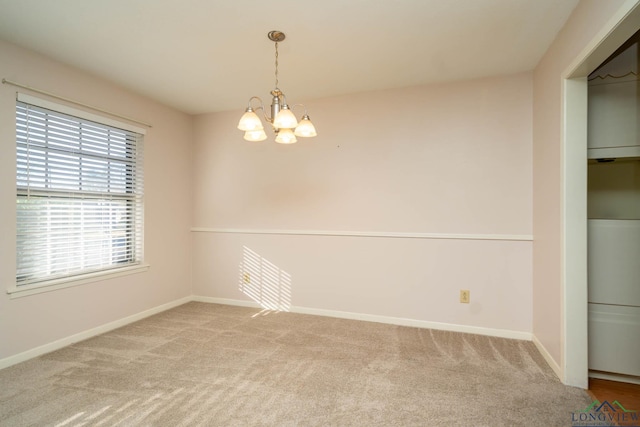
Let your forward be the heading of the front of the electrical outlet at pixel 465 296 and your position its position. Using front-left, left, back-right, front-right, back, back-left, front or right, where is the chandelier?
front-right

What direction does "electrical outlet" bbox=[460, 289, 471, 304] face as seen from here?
toward the camera
